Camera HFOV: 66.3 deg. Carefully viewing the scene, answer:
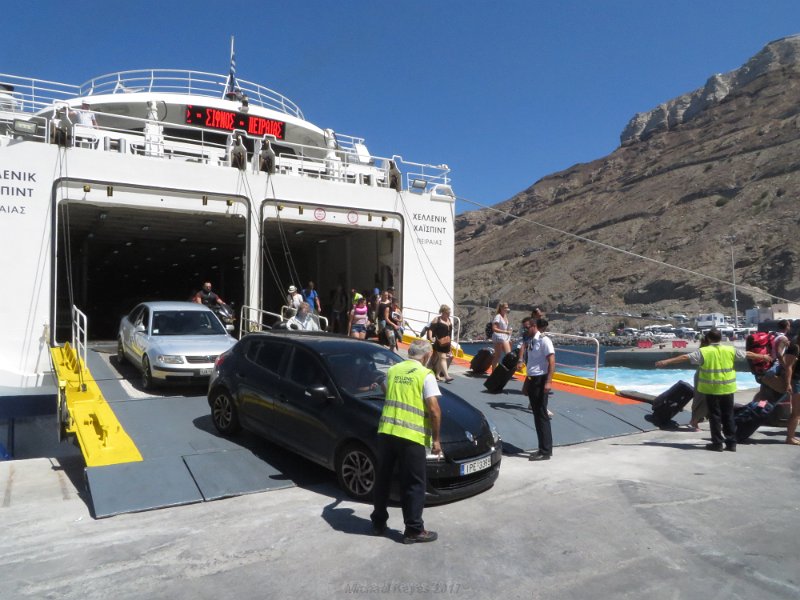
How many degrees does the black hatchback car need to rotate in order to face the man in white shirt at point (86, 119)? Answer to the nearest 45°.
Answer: approximately 180°

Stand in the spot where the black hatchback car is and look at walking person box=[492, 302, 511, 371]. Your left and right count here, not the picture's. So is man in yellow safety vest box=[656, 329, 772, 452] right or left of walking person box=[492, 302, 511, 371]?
right

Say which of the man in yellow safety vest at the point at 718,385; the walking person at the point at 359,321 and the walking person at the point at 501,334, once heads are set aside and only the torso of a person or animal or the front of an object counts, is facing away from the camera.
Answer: the man in yellow safety vest

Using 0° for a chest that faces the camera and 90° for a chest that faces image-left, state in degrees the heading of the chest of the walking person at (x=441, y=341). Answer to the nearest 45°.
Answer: approximately 315°

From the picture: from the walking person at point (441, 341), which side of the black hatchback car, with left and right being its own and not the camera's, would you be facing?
left

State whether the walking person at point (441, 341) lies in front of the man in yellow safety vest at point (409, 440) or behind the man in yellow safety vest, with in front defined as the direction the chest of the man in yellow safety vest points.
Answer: in front

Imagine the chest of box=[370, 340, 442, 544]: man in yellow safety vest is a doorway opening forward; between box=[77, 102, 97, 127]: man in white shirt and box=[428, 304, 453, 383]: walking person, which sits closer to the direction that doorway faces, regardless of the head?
the walking person

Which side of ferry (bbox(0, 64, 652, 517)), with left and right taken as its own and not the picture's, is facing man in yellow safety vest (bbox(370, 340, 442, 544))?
back

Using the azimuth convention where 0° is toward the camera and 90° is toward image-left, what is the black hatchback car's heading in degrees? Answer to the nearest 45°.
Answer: approximately 315°

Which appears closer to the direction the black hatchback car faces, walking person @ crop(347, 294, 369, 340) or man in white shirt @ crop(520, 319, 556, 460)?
the man in white shirt
